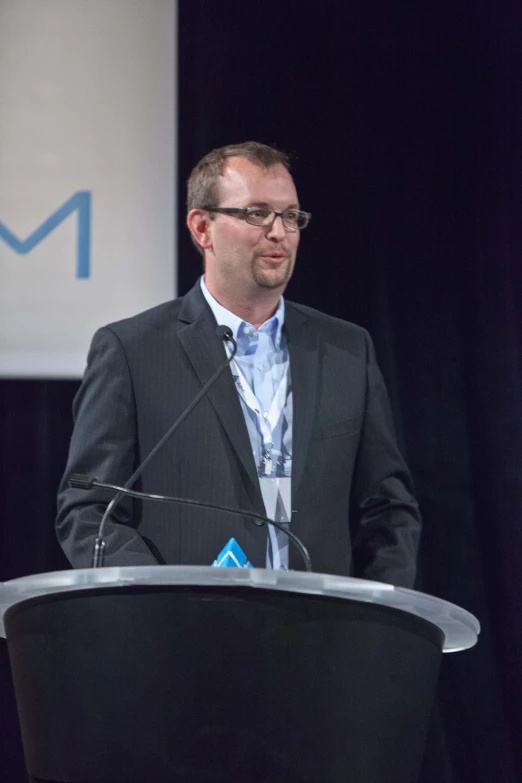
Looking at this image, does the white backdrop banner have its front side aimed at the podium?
yes

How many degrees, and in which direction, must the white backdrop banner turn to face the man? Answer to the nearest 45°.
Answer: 0° — it already faces them

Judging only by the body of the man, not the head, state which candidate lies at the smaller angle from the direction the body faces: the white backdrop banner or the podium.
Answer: the podium

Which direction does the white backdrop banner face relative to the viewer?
toward the camera

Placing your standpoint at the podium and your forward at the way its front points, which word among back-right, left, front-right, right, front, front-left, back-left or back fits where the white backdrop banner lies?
back

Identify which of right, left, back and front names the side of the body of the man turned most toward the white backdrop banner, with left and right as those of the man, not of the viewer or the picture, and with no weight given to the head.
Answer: back

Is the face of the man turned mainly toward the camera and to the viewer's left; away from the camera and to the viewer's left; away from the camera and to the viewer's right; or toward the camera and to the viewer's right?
toward the camera and to the viewer's right

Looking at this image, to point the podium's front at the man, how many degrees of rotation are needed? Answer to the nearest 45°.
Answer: approximately 180°

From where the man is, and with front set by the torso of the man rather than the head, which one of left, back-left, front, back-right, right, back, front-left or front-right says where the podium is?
front-right

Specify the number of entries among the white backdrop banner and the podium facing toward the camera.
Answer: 2

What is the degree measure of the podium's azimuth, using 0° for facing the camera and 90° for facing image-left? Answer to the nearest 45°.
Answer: approximately 0°

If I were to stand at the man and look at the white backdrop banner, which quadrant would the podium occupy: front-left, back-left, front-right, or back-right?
back-left
